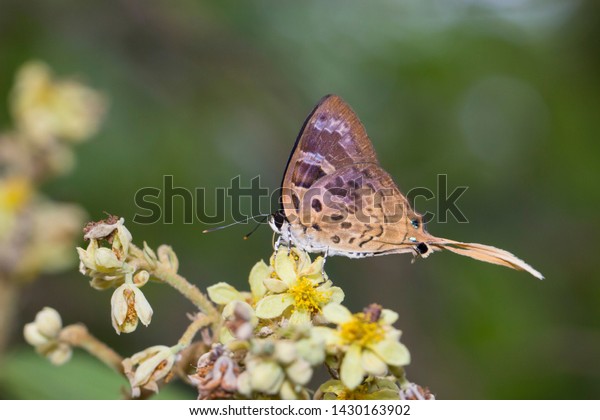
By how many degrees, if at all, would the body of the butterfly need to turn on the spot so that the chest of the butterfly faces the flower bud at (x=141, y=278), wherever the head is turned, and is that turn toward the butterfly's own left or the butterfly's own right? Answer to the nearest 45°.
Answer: approximately 45° to the butterfly's own left

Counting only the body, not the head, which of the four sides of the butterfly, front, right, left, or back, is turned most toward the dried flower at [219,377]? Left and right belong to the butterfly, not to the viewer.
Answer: front

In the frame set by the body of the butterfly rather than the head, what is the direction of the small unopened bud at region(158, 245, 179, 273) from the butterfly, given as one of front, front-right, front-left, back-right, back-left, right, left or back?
front-left

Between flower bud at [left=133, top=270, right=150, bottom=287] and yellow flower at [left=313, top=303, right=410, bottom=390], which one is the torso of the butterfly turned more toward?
the flower bud

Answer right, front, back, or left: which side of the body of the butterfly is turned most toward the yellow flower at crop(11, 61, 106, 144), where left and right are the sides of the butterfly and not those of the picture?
front

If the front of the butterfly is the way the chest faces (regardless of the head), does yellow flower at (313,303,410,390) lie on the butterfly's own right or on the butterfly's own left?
on the butterfly's own left

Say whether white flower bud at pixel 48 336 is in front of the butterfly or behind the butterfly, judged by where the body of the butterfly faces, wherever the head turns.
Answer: in front

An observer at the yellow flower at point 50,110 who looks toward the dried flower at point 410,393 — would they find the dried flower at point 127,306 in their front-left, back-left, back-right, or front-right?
front-right

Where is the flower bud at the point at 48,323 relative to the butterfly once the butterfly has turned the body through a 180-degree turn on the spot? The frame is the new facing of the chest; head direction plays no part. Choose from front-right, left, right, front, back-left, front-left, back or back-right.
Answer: back-right

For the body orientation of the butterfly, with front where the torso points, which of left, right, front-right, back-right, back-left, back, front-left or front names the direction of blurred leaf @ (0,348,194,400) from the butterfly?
front

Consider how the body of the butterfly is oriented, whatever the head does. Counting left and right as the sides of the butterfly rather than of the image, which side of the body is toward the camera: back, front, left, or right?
left
